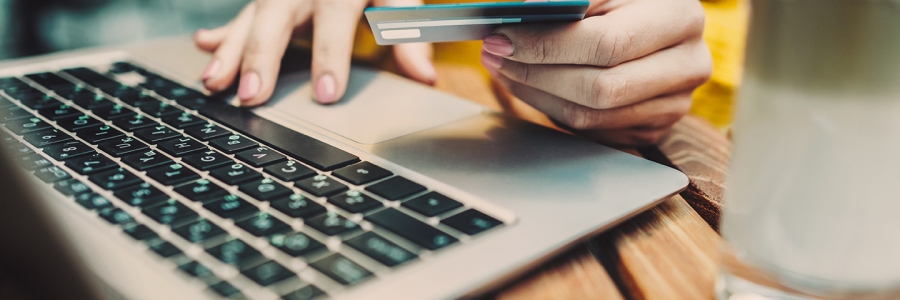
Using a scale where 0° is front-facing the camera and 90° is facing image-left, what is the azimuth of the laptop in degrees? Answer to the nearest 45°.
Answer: approximately 225°
